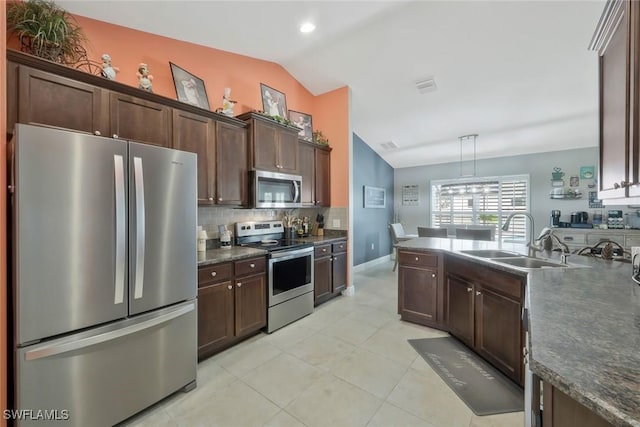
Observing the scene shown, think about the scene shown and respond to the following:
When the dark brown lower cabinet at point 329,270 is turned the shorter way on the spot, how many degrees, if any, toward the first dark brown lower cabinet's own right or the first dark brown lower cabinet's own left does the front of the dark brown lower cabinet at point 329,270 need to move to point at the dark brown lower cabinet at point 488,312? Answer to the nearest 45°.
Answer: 0° — it already faces it

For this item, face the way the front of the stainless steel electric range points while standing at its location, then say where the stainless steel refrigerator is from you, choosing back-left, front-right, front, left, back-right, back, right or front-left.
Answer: right

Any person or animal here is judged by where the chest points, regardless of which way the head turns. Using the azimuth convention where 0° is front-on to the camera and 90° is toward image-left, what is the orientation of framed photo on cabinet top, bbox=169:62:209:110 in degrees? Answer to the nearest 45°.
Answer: approximately 315°

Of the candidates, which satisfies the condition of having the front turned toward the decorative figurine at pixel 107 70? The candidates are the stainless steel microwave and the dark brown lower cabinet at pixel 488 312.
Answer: the dark brown lower cabinet

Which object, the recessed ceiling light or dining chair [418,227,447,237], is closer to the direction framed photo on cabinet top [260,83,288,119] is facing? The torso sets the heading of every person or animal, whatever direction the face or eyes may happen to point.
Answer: the recessed ceiling light

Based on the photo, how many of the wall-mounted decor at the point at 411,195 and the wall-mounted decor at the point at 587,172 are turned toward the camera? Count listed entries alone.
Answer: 2

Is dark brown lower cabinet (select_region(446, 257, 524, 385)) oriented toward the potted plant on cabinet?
yes

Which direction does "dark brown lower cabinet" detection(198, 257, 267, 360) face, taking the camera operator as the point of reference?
facing the viewer and to the right of the viewer

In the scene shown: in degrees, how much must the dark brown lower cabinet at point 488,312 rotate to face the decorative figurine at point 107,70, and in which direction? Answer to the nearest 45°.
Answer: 0° — it already faces it

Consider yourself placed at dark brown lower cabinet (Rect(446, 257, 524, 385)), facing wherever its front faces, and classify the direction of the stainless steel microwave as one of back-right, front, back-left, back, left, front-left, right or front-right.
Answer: front-right

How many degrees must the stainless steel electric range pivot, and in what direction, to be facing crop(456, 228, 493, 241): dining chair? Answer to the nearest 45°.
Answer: approximately 45° to its left
